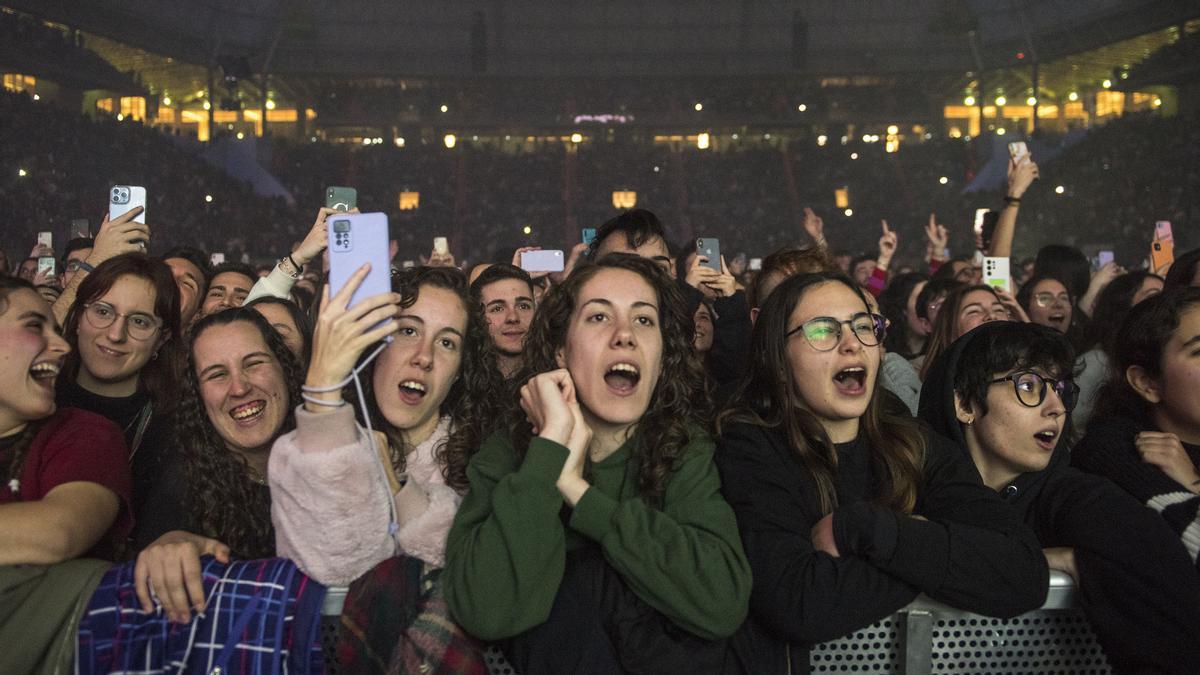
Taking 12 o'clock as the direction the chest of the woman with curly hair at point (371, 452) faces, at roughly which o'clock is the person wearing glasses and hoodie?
The person wearing glasses and hoodie is roughly at 9 o'clock from the woman with curly hair.

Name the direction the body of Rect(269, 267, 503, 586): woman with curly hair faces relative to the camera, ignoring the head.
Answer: toward the camera

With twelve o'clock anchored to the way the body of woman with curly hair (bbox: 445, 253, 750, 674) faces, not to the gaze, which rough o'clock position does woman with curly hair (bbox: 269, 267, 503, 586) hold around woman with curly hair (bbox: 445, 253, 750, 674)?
woman with curly hair (bbox: 269, 267, 503, 586) is roughly at 3 o'clock from woman with curly hair (bbox: 445, 253, 750, 674).

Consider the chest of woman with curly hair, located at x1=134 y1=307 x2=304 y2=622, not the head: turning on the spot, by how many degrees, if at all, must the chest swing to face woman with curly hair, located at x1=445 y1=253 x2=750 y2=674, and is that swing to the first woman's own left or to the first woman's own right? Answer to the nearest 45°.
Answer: approximately 45° to the first woman's own left

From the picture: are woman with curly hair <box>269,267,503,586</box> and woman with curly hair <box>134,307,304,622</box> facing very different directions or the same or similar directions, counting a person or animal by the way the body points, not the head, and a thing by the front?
same or similar directions

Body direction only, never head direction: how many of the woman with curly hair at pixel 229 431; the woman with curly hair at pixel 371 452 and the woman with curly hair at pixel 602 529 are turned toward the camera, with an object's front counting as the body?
3

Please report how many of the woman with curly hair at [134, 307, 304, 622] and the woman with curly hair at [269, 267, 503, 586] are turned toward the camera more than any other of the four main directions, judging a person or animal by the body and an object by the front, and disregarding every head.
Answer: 2

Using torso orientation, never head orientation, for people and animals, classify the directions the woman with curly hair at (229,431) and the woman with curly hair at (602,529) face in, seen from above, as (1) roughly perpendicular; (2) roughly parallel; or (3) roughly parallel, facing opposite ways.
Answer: roughly parallel

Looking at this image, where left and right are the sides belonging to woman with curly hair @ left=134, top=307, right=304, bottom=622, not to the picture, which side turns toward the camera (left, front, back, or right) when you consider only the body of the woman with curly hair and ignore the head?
front
